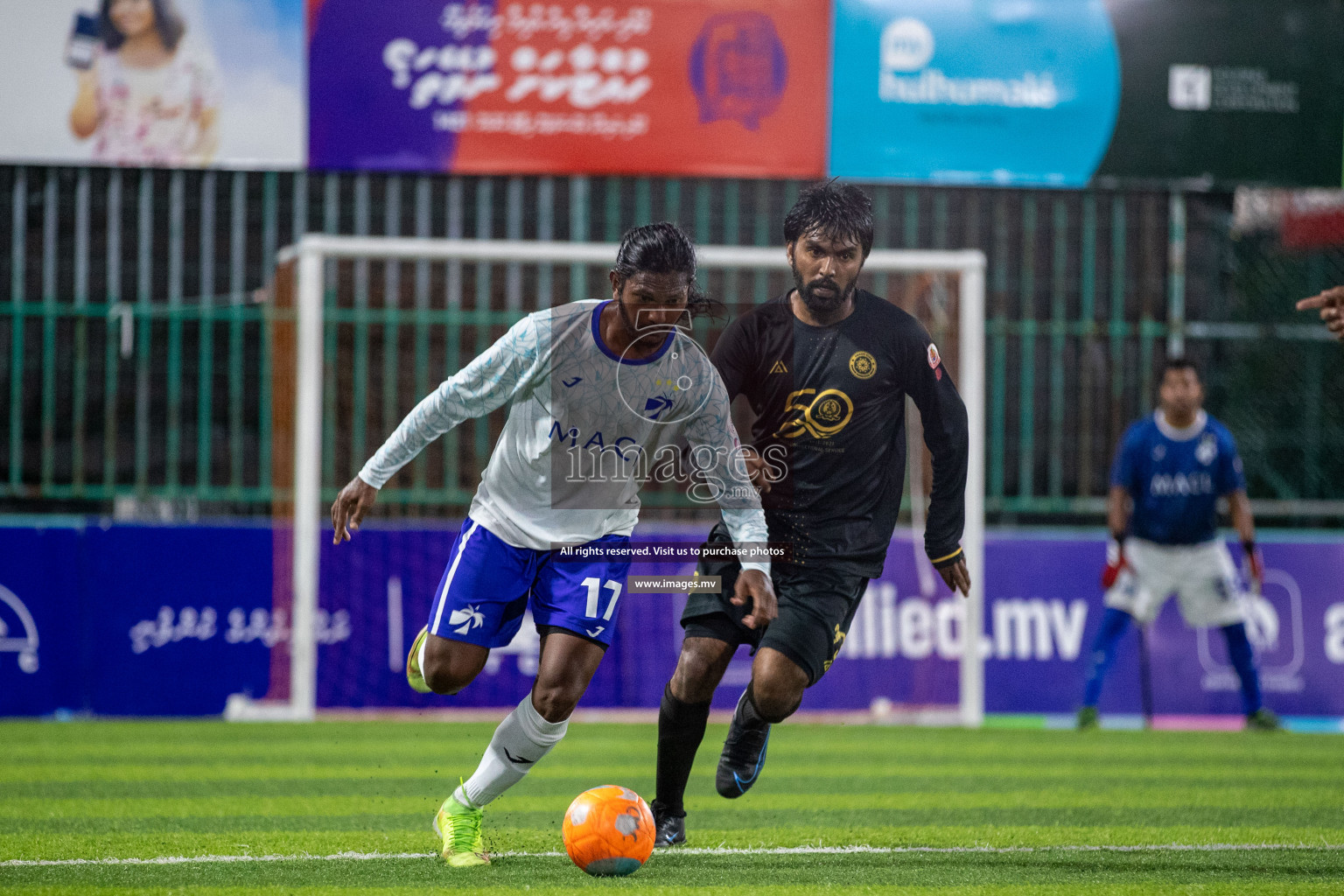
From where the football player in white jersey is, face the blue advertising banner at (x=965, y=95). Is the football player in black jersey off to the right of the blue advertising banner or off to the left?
right

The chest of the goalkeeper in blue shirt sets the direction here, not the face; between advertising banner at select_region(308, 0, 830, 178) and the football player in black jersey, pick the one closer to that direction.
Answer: the football player in black jersey

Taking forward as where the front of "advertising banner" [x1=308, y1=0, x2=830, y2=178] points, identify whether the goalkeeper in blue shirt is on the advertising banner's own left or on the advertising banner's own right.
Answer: on the advertising banner's own left

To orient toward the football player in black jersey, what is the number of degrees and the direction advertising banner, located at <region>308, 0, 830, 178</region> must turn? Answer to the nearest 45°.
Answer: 0° — it already faces them

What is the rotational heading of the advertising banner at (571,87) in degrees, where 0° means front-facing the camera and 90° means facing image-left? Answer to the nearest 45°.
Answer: approximately 0°

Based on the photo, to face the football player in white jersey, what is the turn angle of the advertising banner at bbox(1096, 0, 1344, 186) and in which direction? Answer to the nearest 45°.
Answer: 0° — it already faces them
